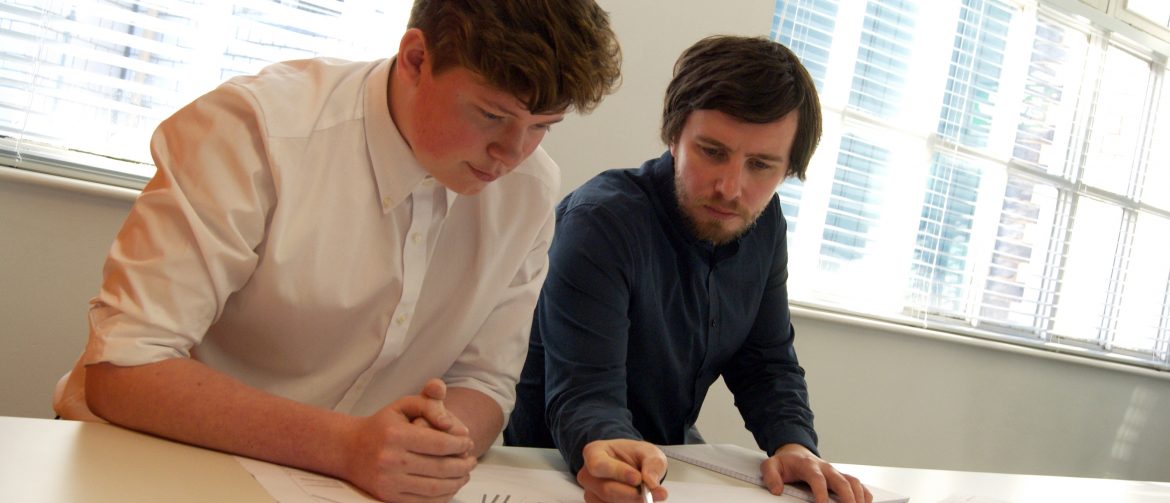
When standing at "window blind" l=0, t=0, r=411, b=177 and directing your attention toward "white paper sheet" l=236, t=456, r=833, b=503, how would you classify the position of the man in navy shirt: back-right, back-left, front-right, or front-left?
front-left

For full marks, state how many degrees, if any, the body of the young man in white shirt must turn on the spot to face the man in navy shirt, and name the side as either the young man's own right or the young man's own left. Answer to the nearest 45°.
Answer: approximately 90° to the young man's own left

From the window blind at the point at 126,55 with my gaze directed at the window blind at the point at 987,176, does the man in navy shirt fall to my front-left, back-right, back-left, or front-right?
front-right

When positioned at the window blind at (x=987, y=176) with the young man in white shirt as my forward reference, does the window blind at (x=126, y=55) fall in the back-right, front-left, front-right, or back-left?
front-right

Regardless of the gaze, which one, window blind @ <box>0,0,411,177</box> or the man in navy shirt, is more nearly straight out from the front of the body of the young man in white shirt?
the man in navy shirt

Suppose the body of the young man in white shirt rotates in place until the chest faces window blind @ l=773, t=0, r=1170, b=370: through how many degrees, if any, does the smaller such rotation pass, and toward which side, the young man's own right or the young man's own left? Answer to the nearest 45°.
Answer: approximately 90° to the young man's own left

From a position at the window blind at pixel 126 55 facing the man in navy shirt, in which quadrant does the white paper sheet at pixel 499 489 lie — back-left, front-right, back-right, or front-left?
front-right

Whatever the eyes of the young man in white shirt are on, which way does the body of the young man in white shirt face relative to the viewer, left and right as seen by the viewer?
facing the viewer and to the right of the viewer

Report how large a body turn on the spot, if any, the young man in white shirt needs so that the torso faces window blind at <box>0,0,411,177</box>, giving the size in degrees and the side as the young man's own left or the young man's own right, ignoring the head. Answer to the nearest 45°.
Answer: approximately 180°

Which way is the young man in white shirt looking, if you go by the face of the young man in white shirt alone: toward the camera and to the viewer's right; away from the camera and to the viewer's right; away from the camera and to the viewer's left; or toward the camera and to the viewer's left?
toward the camera and to the viewer's right

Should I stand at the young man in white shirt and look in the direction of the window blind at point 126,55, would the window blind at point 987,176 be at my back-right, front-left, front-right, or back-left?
front-right
